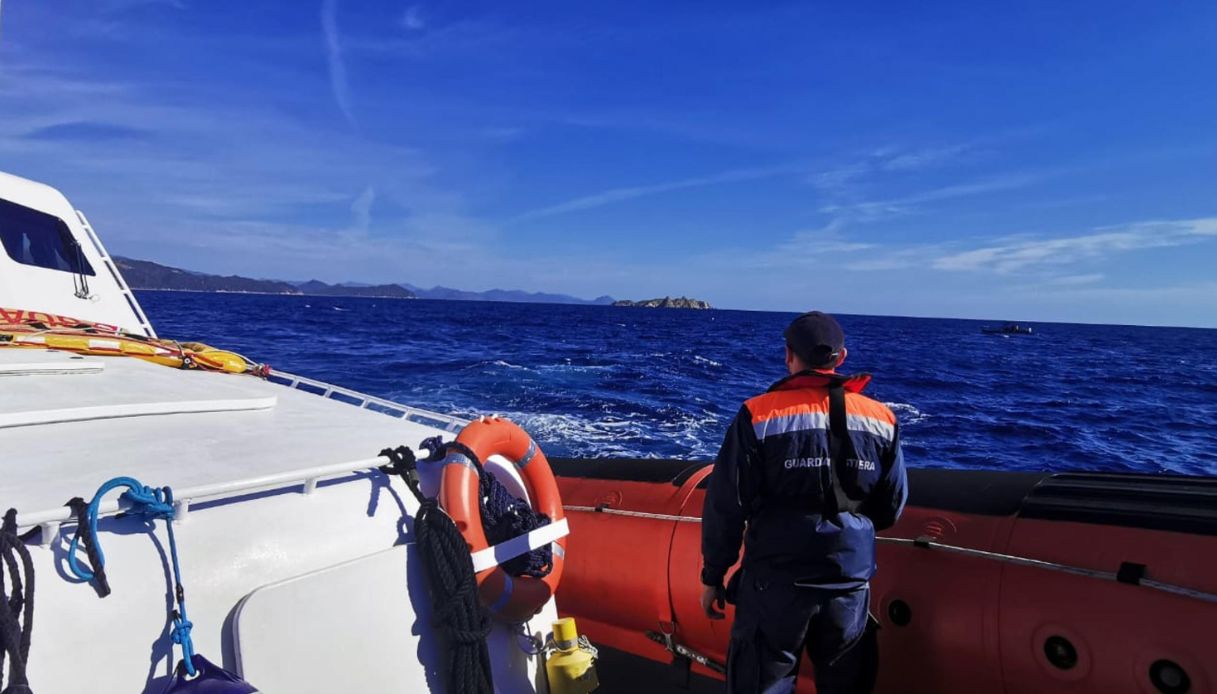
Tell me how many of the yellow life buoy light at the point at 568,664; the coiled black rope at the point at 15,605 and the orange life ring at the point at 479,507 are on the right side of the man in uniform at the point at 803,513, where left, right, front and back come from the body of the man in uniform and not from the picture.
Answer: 0

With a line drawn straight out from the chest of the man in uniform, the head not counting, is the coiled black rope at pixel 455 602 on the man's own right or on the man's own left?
on the man's own left

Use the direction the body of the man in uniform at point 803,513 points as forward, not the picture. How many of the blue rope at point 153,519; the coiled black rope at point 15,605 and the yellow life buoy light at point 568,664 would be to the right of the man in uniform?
0

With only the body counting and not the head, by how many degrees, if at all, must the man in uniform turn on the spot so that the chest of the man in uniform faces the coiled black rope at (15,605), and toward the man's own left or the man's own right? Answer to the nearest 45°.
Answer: approximately 135° to the man's own left

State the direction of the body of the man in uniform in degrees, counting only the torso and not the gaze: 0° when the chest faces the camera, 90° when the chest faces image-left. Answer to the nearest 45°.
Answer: approximately 180°

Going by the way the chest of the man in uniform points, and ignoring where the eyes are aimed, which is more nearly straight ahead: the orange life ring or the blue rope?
the orange life ring

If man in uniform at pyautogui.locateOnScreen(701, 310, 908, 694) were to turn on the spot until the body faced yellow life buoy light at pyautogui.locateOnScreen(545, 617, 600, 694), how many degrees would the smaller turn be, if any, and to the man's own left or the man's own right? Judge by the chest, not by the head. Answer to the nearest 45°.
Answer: approximately 90° to the man's own left

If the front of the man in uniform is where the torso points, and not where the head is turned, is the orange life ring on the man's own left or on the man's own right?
on the man's own left
